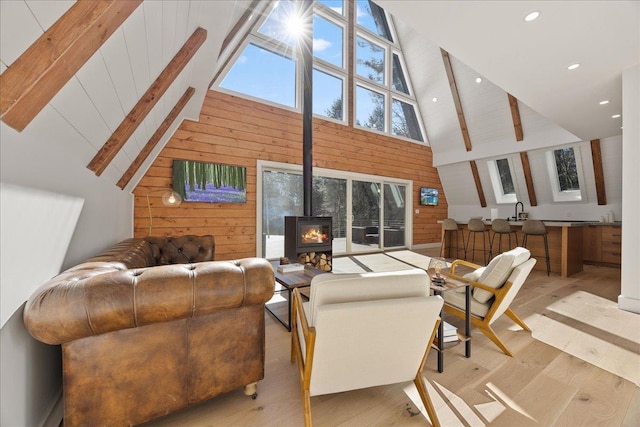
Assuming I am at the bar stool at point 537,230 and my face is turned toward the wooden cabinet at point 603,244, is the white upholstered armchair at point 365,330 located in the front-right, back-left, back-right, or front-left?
back-right

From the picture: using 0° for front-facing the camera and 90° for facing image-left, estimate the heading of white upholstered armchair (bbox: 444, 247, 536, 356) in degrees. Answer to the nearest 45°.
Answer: approximately 135°

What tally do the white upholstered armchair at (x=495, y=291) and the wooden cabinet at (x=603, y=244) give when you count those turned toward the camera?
1

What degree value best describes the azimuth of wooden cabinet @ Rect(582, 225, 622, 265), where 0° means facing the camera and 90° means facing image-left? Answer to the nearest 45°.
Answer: approximately 0°

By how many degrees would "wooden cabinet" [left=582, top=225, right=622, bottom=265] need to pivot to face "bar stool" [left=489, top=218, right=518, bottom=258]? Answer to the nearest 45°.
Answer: approximately 45° to its right

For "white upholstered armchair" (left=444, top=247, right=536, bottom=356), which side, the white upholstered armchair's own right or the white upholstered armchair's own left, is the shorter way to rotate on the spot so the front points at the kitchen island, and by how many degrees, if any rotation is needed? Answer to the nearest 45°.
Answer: approximately 45° to the white upholstered armchair's own right

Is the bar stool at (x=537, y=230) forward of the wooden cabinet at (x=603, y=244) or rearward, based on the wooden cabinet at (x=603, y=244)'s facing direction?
forward
